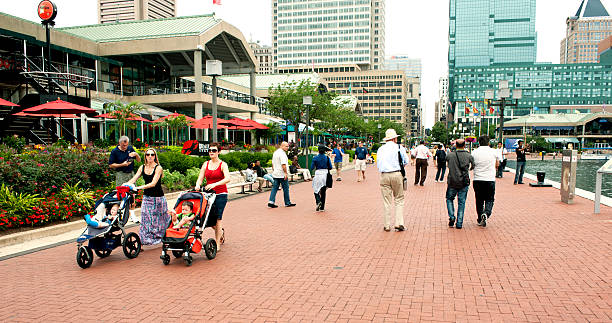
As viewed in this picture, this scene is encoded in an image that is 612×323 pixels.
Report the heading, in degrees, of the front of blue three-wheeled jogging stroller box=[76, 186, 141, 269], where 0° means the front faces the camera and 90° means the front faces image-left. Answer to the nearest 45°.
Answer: approximately 45°

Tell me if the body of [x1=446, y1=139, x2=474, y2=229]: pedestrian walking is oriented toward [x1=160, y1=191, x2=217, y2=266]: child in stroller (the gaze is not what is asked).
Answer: no

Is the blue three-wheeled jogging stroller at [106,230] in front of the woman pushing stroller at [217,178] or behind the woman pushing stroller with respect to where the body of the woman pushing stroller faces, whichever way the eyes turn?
in front

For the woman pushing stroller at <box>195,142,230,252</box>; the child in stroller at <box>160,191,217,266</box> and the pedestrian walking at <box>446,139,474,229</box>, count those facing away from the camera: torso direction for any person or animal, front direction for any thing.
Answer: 1

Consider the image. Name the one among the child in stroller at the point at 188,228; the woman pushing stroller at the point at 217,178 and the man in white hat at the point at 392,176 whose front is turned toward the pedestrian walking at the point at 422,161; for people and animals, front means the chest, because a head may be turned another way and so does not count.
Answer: the man in white hat

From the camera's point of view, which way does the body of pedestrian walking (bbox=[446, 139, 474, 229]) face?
away from the camera

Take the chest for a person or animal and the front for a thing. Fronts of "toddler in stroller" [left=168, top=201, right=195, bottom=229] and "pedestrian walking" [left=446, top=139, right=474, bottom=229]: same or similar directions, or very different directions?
very different directions

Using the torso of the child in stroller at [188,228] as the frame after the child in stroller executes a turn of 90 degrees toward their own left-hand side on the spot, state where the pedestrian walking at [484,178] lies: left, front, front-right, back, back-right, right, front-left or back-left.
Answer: front-left

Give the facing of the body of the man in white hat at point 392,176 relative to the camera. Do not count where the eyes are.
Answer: away from the camera

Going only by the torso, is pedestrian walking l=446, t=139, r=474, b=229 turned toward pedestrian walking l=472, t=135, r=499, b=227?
no

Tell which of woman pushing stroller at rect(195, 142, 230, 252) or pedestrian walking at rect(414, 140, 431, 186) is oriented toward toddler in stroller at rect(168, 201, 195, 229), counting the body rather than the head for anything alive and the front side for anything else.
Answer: the woman pushing stroller

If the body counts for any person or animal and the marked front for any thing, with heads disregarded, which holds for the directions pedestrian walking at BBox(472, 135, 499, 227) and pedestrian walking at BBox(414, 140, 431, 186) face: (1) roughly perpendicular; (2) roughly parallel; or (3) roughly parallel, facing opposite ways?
roughly parallel

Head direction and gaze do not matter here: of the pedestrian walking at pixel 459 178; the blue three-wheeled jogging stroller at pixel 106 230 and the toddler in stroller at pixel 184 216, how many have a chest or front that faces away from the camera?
1

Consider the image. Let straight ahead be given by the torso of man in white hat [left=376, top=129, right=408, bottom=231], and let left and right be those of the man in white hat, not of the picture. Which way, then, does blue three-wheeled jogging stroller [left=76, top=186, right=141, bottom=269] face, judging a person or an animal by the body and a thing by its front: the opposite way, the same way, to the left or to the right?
the opposite way

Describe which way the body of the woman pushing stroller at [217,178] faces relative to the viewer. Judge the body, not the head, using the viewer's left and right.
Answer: facing the viewer and to the left of the viewer

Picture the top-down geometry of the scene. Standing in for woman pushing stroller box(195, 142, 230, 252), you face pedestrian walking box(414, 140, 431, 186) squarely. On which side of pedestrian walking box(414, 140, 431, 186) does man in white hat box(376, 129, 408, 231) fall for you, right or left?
right

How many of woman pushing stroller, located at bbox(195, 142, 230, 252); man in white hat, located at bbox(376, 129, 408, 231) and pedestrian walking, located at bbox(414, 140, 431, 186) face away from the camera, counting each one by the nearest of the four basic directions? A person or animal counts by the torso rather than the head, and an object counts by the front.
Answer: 2

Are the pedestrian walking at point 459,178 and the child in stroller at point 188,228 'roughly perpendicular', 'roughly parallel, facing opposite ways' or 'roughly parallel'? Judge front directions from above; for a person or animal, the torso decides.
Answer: roughly parallel, facing opposite ways

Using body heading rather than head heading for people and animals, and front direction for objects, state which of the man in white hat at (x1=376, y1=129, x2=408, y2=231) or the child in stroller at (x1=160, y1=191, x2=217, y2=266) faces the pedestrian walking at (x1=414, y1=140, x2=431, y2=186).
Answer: the man in white hat

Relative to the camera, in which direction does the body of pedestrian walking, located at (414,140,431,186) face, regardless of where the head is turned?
away from the camera

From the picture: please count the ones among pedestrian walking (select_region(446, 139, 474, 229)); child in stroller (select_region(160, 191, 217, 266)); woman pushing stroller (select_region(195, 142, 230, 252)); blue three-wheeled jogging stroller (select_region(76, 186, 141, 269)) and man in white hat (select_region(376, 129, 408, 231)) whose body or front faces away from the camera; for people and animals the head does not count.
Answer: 2

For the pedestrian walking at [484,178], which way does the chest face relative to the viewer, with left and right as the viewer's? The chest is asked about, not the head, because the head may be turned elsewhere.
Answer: facing away from the viewer
